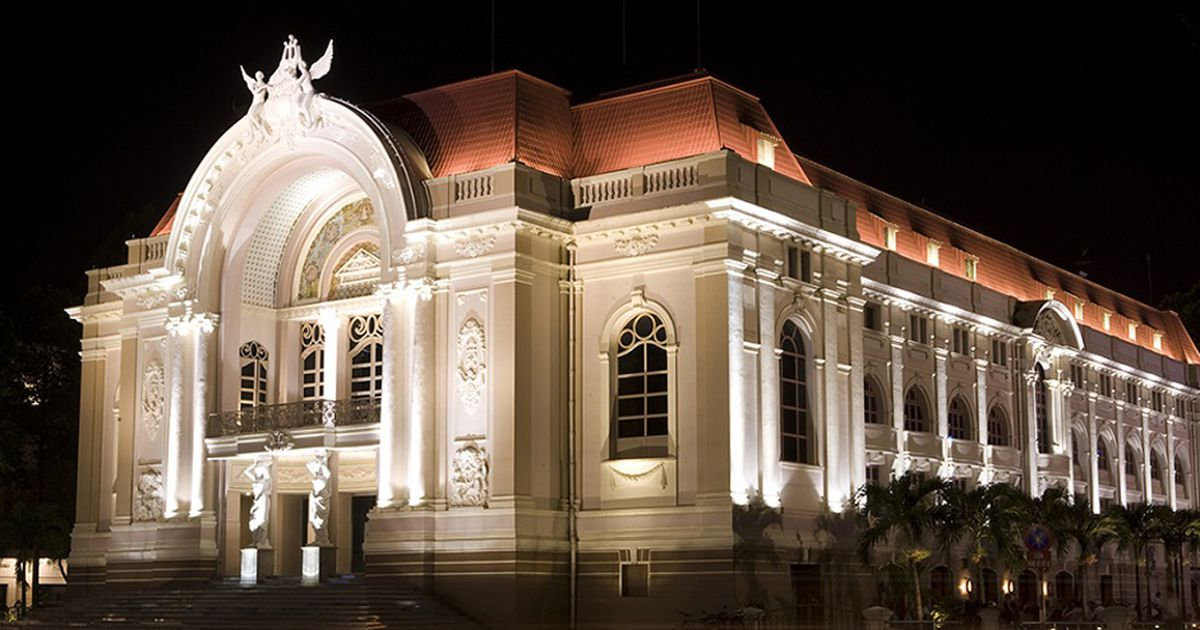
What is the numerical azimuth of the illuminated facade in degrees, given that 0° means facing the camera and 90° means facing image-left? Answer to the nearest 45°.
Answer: approximately 45°

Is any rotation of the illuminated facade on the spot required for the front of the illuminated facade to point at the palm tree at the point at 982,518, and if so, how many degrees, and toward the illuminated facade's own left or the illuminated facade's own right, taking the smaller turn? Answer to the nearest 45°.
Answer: approximately 135° to the illuminated facade's own left

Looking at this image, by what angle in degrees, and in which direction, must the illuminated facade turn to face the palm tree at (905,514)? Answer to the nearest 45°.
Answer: approximately 135° to its left
